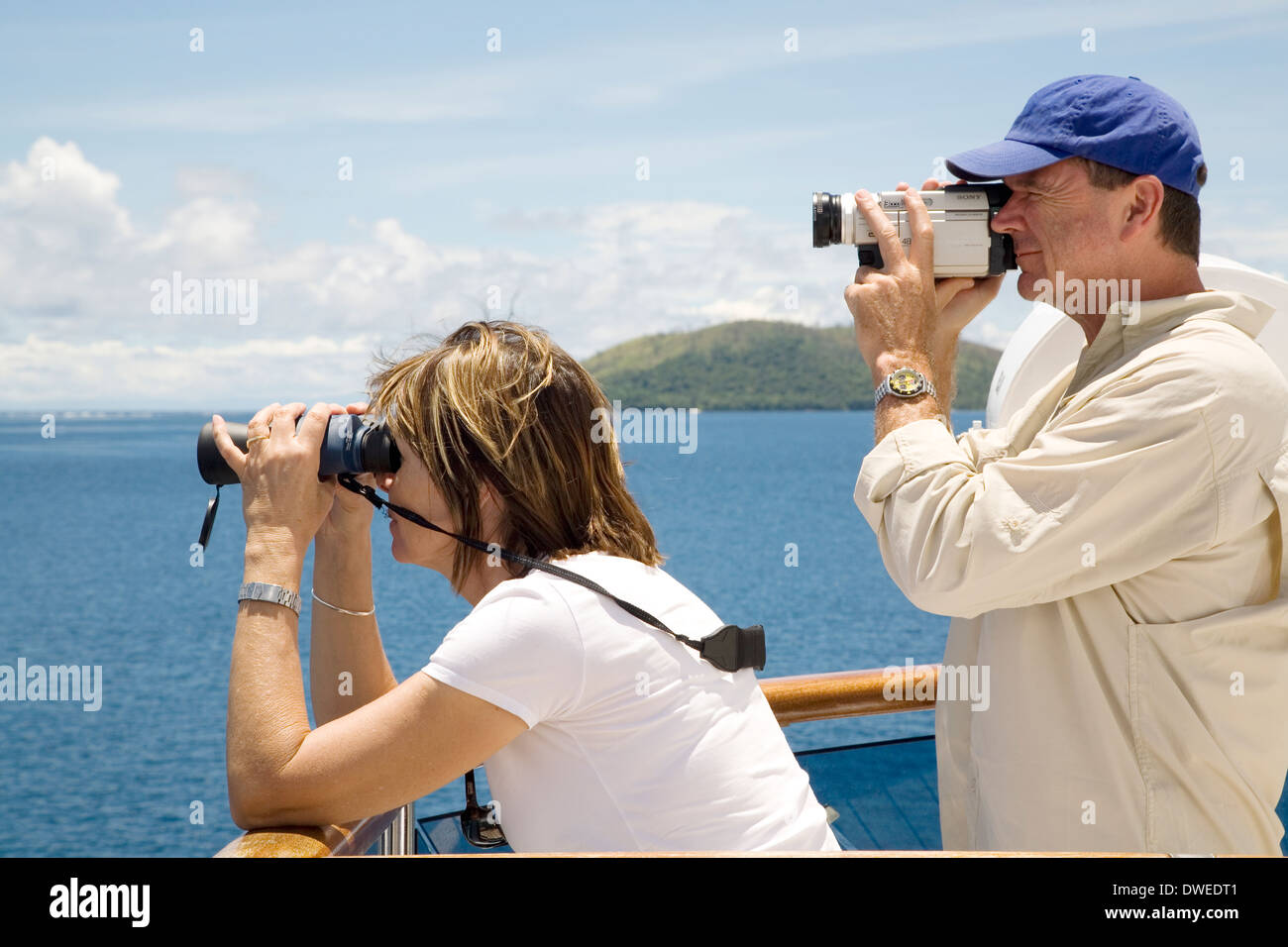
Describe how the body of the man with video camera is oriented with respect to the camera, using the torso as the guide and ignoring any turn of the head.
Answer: to the viewer's left

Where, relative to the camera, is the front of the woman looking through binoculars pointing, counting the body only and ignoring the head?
to the viewer's left

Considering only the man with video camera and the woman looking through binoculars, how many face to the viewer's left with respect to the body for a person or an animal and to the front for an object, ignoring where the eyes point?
2

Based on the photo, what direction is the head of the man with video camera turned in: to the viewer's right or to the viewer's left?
to the viewer's left
